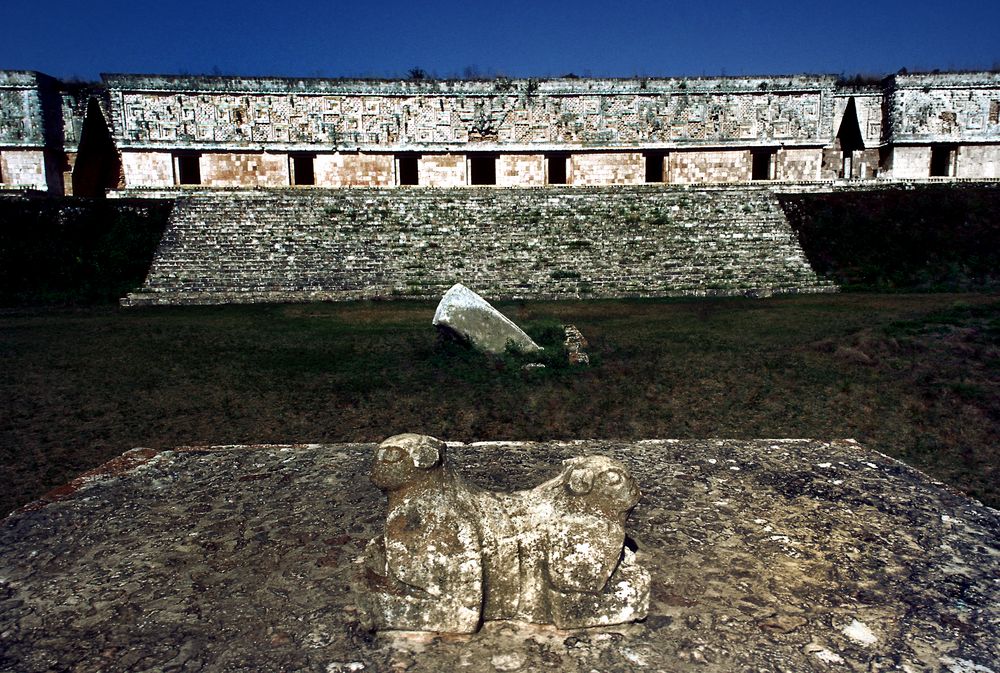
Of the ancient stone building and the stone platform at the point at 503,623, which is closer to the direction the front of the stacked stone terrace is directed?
the stone platform

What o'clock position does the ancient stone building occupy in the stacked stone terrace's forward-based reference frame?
The ancient stone building is roughly at 6 o'clock from the stacked stone terrace.

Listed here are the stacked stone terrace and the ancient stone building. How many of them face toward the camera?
2

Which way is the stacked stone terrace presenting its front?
toward the camera

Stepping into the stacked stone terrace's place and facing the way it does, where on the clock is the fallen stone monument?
The fallen stone monument is roughly at 12 o'clock from the stacked stone terrace.

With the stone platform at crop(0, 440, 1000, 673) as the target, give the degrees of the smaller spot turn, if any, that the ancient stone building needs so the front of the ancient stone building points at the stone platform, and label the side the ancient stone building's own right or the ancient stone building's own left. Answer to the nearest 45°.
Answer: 0° — it already faces it

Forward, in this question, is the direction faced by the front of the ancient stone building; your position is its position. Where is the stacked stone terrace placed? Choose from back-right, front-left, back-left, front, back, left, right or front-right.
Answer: front

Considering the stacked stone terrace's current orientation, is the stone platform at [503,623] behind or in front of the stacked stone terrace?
in front

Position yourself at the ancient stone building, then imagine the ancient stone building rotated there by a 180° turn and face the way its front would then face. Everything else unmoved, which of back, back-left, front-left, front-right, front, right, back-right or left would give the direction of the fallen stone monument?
back
